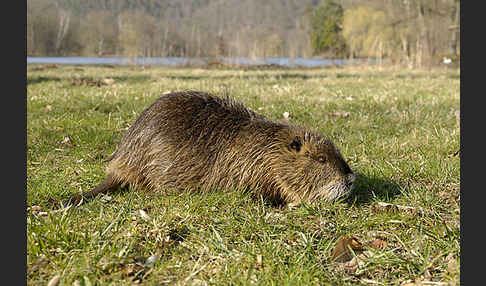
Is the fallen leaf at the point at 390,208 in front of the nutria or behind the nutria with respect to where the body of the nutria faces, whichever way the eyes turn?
in front

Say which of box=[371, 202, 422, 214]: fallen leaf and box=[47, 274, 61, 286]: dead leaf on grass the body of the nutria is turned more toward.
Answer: the fallen leaf

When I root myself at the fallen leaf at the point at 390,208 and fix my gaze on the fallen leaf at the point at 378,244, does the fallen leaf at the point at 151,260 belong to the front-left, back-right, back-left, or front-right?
front-right

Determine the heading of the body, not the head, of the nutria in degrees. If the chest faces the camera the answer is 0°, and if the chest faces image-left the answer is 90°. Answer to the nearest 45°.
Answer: approximately 270°

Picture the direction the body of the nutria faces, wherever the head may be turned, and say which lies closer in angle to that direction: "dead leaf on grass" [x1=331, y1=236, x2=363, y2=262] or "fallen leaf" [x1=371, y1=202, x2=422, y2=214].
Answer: the fallen leaf

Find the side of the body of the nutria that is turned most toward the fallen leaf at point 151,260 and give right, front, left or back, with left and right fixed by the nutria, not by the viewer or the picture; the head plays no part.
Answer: right

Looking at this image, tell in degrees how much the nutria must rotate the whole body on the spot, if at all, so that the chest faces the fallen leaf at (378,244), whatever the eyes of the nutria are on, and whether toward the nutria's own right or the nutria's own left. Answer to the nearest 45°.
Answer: approximately 45° to the nutria's own right
